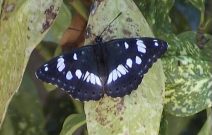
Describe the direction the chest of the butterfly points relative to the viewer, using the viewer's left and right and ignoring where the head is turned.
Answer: facing away from the viewer
